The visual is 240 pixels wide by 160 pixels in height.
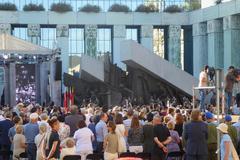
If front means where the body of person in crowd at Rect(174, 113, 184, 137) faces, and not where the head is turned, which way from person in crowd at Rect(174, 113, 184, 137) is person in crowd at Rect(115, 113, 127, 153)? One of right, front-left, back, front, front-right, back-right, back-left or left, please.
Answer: back-left

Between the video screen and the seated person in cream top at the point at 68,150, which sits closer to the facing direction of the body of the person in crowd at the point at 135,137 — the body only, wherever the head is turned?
the video screen

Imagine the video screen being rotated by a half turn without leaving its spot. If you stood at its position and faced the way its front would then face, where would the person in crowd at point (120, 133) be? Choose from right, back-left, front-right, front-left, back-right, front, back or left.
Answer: back

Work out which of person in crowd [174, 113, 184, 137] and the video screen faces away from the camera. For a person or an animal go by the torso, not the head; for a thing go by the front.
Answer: the person in crowd

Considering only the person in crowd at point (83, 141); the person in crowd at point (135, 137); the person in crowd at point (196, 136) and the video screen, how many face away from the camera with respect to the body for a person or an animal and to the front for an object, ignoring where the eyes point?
3

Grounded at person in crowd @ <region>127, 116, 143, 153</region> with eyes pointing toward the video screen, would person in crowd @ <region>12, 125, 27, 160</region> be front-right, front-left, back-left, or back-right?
front-left

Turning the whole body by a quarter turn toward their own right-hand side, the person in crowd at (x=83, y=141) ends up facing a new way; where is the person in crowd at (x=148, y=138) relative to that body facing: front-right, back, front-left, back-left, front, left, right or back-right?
front

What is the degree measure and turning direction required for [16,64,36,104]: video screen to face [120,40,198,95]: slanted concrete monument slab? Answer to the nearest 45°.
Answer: approximately 45° to its left

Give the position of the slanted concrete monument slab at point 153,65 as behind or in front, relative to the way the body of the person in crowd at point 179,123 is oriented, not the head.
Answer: in front

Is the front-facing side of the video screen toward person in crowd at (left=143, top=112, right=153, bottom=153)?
yes

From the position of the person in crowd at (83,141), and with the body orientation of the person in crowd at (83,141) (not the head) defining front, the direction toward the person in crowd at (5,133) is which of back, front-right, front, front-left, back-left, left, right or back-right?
front-left

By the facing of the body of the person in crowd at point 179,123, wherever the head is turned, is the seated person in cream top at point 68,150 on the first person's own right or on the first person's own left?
on the first person's own left

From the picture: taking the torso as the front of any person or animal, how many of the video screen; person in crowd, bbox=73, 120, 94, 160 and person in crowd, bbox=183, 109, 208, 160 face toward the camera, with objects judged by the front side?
1

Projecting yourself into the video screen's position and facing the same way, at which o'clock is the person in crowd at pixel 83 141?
The person in crowd is roughly at 12 o'clock from the video screen.

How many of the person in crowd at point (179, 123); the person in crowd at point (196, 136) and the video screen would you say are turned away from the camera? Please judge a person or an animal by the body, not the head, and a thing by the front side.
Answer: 2

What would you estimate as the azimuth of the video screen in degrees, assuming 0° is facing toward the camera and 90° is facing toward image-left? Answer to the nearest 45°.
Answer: approximately 0°

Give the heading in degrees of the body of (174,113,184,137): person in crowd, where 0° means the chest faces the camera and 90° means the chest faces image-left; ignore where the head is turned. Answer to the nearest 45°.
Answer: approximately 180°

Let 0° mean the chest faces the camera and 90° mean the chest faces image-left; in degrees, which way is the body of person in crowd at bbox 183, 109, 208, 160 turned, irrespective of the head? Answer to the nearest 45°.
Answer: approximately 180°
